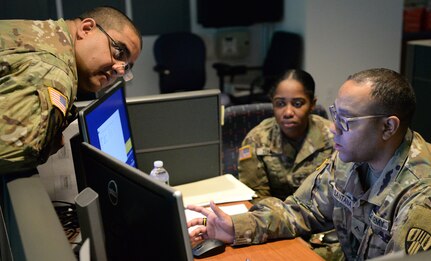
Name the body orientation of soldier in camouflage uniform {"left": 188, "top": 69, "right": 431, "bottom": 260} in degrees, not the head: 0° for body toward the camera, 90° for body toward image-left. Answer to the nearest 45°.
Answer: approximately 45°

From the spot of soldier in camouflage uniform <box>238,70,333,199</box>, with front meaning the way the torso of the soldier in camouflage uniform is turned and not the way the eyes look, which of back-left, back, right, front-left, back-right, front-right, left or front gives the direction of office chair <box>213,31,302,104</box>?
back

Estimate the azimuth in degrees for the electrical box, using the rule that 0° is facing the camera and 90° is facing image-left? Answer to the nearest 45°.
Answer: approximately 0°

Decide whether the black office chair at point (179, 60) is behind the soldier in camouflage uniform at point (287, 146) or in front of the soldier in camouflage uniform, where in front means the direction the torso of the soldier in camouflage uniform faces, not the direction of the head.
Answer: behind

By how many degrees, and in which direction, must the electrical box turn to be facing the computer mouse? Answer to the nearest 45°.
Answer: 0° — it already faces it

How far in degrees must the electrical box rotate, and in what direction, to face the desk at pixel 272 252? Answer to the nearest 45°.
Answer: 0° — it already faces it

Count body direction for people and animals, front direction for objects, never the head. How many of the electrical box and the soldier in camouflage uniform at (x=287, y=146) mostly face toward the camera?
2

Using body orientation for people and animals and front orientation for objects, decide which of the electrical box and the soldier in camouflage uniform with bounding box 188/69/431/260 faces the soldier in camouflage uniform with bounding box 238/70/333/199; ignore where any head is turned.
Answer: the electrical box
